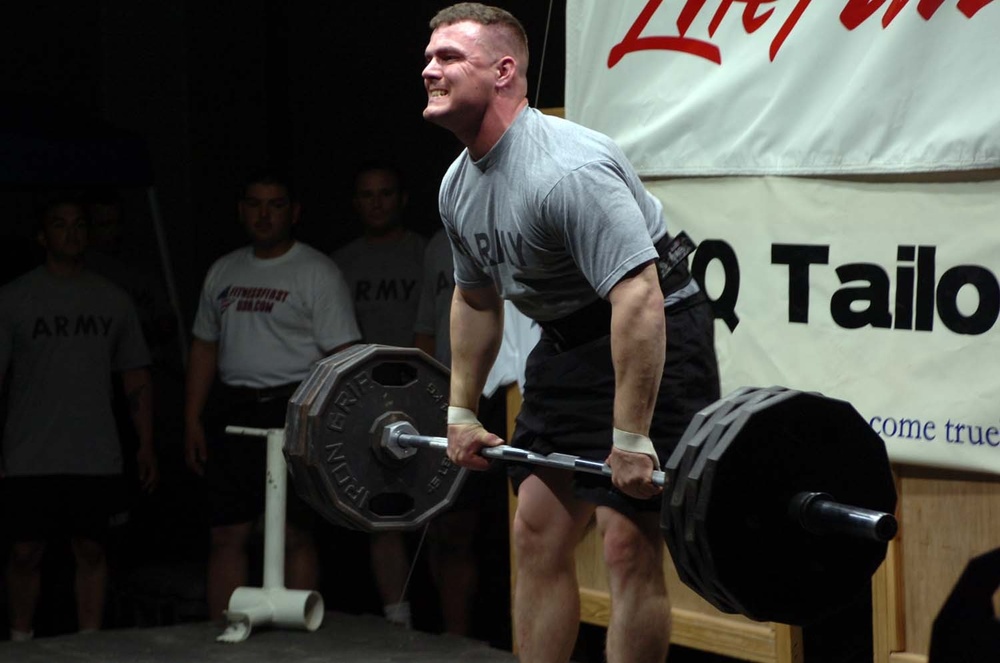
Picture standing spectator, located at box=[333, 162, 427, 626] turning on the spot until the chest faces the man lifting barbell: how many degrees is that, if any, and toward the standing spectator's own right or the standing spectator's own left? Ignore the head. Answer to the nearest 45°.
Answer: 0° — they already face them

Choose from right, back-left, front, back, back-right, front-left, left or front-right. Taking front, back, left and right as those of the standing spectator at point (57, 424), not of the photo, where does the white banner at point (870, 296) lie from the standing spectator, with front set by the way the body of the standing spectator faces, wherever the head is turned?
front-left

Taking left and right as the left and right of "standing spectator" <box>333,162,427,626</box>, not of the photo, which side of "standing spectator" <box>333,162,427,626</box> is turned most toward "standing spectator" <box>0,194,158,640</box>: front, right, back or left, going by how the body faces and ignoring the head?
right

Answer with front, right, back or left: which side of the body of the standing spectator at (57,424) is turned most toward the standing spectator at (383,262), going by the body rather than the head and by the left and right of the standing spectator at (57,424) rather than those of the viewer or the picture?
left
